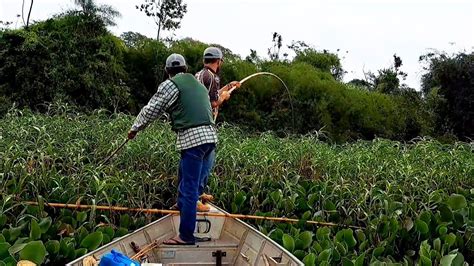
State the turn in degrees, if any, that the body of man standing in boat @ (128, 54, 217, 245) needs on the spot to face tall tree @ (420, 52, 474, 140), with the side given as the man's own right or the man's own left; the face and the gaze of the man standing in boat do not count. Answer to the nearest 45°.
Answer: approximately 90° to the man's own right

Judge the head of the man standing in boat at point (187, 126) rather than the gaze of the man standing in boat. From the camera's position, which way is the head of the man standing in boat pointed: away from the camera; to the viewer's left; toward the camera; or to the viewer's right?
away from the camera

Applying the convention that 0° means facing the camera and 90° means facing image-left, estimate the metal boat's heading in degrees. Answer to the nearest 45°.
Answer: approximately 180°

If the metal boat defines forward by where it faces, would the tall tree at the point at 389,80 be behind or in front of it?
in front

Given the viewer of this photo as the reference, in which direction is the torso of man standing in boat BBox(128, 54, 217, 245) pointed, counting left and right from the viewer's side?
facing away from the viewer and to the left of the viewer
